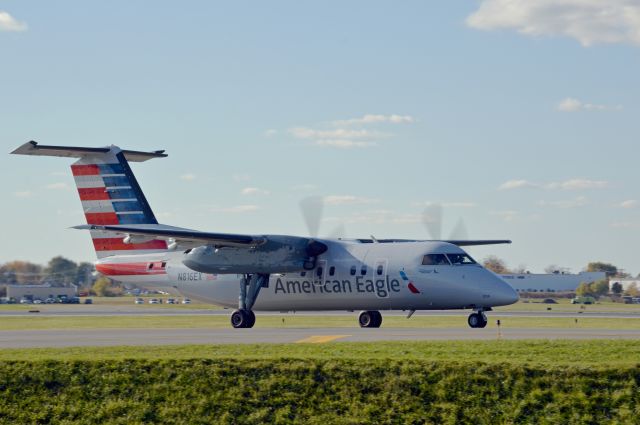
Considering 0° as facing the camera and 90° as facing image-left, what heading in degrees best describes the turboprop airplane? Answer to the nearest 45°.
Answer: approximately 315°
